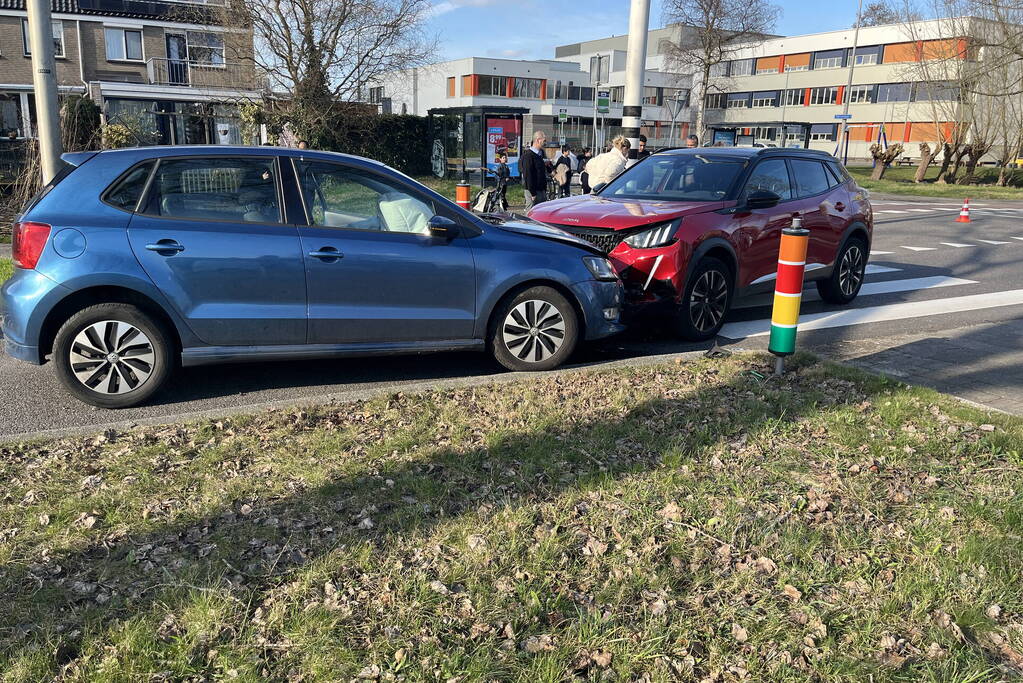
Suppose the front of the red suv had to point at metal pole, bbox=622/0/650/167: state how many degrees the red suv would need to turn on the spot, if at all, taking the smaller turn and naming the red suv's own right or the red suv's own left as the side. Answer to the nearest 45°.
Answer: approximately 135° to the red suv's own right

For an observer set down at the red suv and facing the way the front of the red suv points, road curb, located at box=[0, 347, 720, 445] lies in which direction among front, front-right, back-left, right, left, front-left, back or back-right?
front

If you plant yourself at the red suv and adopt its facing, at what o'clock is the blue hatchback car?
The blue hatchback car is roughly at 12 o'clock from the red suv.

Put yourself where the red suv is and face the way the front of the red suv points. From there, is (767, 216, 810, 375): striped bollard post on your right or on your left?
on your left

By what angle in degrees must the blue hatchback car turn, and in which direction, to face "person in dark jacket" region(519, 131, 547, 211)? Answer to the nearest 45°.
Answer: approximately 45° to its left

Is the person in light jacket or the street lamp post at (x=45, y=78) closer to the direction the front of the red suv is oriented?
the street lamp post

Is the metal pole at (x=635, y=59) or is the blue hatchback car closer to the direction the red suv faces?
the blue hatchback car

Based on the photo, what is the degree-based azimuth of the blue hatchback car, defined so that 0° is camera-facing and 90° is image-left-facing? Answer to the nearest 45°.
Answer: approximately 270°

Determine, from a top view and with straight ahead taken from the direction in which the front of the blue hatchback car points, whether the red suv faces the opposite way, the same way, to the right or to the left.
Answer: the opposite way

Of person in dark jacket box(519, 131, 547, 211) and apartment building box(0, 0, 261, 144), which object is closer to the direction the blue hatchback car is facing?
the person in dark jacket

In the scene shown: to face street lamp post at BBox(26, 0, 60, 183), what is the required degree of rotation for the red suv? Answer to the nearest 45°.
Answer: approximately 45° to its right

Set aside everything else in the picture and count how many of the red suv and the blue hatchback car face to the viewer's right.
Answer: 1

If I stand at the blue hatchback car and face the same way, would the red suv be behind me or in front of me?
in front
